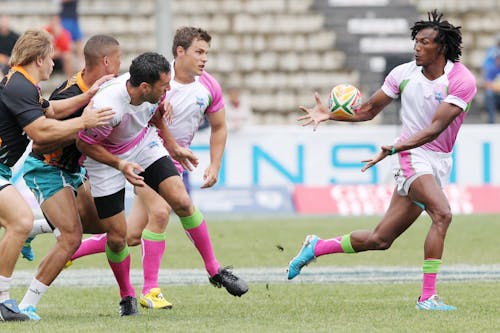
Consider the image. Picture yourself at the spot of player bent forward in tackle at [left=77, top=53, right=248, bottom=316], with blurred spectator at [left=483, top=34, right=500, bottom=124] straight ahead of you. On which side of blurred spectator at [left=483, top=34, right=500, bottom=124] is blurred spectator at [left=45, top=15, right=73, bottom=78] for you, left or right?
left

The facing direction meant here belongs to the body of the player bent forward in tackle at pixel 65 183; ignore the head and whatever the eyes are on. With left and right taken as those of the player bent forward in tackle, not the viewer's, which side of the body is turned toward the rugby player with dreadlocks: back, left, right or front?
front

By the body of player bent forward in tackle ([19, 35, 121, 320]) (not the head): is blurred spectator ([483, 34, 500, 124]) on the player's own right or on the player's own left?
on the player's own left

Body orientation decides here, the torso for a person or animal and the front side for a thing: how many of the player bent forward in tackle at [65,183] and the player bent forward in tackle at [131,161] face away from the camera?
0

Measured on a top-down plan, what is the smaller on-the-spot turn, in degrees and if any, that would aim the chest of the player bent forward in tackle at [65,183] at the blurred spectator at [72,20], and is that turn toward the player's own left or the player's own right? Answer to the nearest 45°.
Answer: approximately 90° to the player's own left

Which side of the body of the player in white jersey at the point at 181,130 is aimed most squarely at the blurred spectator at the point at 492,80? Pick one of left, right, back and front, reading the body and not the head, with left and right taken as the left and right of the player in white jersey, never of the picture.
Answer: left

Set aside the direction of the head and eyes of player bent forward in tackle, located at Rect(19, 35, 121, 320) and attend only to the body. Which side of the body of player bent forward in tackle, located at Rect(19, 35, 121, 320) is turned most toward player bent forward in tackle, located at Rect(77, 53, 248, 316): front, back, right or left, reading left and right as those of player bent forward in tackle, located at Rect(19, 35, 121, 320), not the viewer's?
front

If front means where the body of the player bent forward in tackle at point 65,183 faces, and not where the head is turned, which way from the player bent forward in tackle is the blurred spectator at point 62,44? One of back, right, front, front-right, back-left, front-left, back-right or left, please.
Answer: left

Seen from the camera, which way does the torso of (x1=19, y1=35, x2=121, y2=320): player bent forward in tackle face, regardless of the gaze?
to the viewer's right

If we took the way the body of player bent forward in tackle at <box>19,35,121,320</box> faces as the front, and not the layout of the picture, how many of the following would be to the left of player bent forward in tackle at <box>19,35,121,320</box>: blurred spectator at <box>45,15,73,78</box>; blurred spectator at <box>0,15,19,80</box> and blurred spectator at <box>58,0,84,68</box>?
3

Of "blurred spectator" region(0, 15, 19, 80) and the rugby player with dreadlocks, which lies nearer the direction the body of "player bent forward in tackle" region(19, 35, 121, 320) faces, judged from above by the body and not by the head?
the rugby player with dreadlocks
